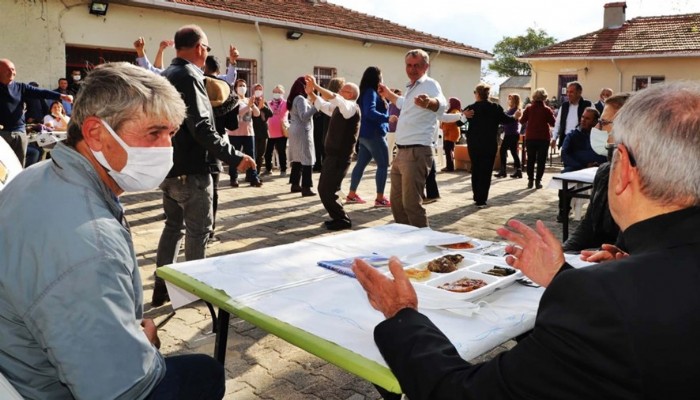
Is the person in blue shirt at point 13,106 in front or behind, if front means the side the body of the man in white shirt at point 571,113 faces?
in front

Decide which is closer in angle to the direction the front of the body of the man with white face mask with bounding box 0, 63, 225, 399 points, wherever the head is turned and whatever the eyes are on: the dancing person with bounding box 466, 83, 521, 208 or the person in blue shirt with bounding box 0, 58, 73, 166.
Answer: the dancing person

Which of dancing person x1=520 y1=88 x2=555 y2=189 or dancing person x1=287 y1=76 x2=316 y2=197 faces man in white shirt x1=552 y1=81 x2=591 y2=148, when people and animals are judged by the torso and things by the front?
dancing person x1=287 y1=76 x2=316 y2=197

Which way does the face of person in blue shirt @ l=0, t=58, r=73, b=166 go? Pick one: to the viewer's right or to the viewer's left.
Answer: to the viewer's right

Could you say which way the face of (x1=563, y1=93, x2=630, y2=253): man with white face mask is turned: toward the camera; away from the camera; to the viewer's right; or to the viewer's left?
to the viewer's left

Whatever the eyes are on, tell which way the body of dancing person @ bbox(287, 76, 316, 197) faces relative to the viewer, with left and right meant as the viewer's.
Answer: facing to the right of the viewer

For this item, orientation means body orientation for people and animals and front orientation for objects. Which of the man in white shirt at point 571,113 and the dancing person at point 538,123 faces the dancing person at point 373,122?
the man in white shirt
